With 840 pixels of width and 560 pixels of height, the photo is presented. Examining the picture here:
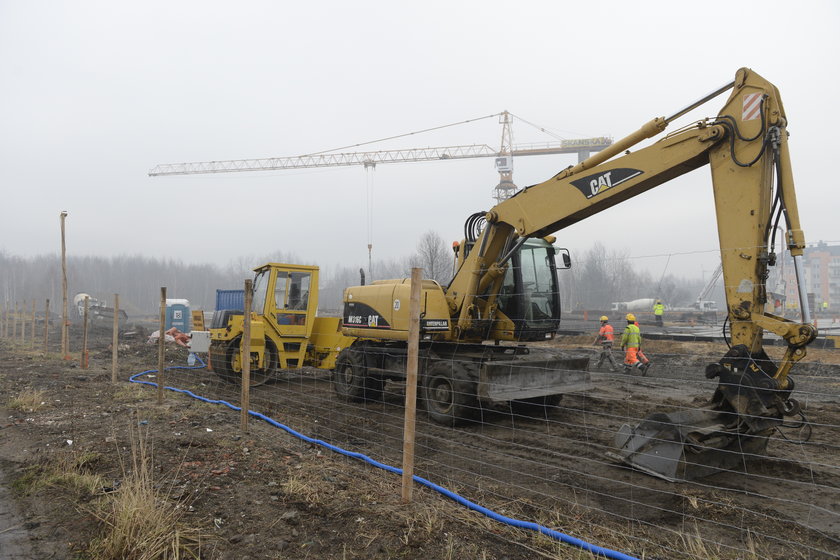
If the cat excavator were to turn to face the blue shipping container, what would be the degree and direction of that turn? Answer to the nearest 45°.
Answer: approximately 180°

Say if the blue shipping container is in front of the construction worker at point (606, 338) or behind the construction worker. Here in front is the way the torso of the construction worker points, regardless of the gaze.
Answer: in front

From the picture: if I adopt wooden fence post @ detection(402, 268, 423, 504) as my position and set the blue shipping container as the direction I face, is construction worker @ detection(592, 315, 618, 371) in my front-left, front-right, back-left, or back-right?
front-right

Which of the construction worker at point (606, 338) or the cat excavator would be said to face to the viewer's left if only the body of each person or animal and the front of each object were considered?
the construction worker

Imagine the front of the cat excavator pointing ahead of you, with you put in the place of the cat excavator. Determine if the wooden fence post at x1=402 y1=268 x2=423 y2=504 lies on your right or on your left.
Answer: on your right

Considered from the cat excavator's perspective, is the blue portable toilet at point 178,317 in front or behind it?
behind

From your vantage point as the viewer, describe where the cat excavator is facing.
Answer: facing the viewer and to the right of the viewer

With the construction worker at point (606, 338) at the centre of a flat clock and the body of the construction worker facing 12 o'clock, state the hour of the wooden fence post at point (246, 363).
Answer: The wooden fence post is roughly at 10 o'clock from the construction worker.

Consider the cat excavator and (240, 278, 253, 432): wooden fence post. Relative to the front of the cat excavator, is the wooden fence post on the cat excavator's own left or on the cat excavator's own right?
on the cat excavator's own right

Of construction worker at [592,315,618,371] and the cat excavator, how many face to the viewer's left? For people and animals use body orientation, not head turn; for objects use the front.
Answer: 1

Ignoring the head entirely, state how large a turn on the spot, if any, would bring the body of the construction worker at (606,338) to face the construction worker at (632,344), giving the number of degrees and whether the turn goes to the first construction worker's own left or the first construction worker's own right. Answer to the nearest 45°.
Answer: approximately 135° to the first construction worker's own left

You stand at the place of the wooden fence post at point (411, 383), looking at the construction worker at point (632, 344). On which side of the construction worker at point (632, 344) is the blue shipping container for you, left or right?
left

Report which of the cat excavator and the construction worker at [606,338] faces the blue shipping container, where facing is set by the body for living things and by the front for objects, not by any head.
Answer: the construction worker

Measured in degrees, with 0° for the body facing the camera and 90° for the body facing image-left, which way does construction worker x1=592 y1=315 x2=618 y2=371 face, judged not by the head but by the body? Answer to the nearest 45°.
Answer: approximately 90°
